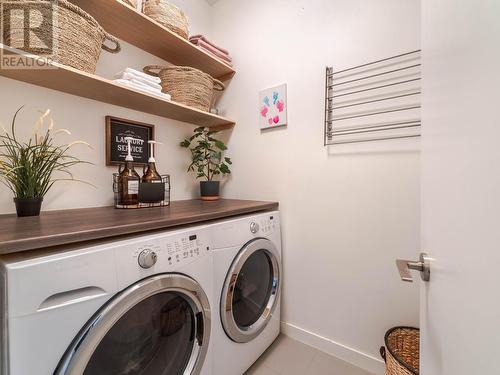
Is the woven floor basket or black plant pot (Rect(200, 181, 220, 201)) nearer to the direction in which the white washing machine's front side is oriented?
the woven floor basket

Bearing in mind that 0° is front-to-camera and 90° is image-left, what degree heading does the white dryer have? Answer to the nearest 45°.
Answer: approximately 315°

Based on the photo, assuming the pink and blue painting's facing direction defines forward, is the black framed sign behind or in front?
in front

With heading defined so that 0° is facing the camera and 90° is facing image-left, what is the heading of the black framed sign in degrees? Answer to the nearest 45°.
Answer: approximately 315°

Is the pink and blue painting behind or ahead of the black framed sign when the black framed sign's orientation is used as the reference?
ahead
